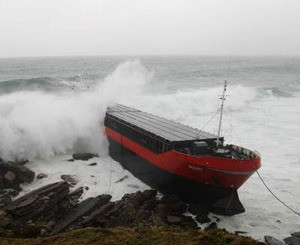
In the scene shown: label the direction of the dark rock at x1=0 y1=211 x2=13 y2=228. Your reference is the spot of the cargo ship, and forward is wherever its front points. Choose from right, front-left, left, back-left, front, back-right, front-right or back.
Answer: right

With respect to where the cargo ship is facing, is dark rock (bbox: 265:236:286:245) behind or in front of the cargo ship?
in front

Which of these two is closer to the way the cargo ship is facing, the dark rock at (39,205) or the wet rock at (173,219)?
the wet rock

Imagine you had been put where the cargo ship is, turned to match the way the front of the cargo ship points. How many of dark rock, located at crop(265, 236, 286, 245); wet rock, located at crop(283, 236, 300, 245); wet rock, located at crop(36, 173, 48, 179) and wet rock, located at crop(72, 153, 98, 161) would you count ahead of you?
2

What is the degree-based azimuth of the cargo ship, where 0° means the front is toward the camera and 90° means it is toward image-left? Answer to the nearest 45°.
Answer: approximately 315°

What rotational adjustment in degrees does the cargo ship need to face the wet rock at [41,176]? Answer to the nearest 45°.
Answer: approximately 135° to its right

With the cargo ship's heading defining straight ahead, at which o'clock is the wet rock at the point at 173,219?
The wet rock is roughly at 2 o'clock from the cargo ship.

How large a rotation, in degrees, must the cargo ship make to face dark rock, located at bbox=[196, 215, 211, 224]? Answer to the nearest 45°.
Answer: approximately 45° to its right

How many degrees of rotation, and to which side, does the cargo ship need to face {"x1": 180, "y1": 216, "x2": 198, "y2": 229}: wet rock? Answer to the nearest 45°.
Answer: approximately 45° to its right

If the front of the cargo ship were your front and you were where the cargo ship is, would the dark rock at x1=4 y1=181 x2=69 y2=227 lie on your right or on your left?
on your right
